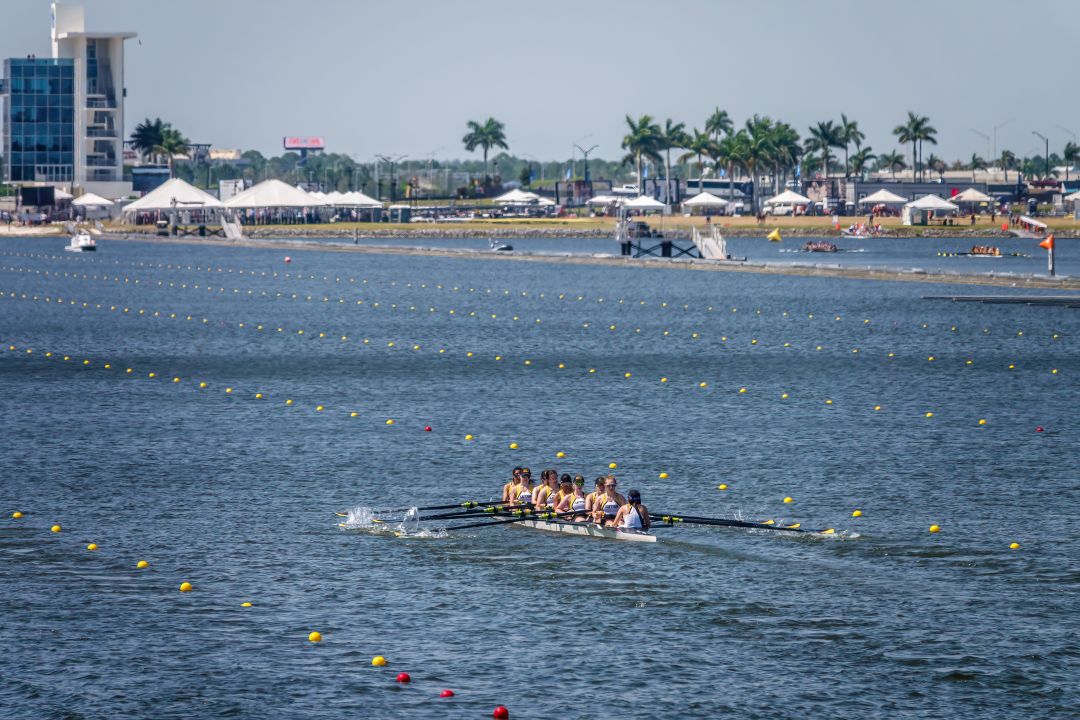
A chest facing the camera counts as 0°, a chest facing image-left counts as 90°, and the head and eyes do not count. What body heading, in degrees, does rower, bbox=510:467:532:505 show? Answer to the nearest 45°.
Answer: approximately 315°

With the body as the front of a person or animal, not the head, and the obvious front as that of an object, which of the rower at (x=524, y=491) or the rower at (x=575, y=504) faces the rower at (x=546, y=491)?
the rower at (x=524, y=491)

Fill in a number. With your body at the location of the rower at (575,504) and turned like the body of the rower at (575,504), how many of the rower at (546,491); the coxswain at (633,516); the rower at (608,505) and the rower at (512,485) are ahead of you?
2

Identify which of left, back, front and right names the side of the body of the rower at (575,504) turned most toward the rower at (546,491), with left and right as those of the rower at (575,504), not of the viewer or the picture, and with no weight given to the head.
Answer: back

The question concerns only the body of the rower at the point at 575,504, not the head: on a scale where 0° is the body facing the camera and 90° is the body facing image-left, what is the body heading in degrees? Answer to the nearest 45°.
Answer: approximately 315°

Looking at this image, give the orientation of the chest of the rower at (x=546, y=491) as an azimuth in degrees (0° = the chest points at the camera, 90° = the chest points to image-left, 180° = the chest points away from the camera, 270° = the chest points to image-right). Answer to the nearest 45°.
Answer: approximately 315°
